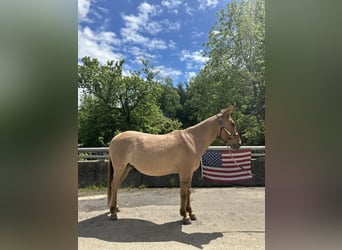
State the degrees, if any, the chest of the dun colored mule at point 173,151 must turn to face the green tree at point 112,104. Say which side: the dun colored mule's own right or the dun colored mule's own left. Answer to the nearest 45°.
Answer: approximately 90° to the dun colored mule's own left

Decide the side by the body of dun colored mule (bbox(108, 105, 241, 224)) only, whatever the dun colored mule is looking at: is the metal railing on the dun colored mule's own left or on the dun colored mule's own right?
on the dun colored mule's own left

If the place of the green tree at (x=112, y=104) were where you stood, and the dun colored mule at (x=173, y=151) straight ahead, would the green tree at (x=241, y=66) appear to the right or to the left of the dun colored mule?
left

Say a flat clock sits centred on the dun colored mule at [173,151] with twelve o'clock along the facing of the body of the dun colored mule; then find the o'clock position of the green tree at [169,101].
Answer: The green tree is roughly at 9 o'clock from the dun colored mule.

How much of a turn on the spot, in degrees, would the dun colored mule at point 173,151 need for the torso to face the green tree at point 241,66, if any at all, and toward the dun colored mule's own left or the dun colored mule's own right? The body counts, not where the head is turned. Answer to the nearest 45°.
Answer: approximately 90° to the dun colored mule's own left

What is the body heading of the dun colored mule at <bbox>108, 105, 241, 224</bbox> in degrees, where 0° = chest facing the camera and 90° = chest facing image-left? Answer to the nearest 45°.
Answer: approximately 270°
